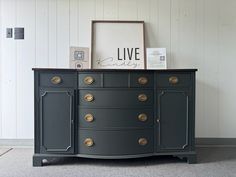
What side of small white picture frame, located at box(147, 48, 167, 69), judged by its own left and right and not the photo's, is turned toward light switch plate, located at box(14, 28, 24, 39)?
right

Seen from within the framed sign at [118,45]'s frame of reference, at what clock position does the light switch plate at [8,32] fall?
The light switch plate is roughly at 3 o'clock from the framed sign.

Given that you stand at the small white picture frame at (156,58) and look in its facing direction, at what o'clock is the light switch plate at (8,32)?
The light switch plate is roughly at 3 o'clock from the small white picture frame.

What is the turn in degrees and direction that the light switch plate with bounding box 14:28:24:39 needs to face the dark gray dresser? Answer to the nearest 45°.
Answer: approximately 45° to its left

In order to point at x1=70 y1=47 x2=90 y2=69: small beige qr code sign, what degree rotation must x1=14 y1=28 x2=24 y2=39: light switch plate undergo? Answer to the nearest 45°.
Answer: approximately 45° to its left

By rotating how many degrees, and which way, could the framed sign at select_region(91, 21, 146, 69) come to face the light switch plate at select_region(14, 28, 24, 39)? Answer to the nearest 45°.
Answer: approximately 90° to its right

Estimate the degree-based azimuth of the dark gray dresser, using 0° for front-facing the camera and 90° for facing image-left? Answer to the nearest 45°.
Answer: approximately 0°

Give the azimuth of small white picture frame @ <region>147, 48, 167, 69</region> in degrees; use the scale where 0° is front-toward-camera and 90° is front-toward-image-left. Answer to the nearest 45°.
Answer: approximately 0°
